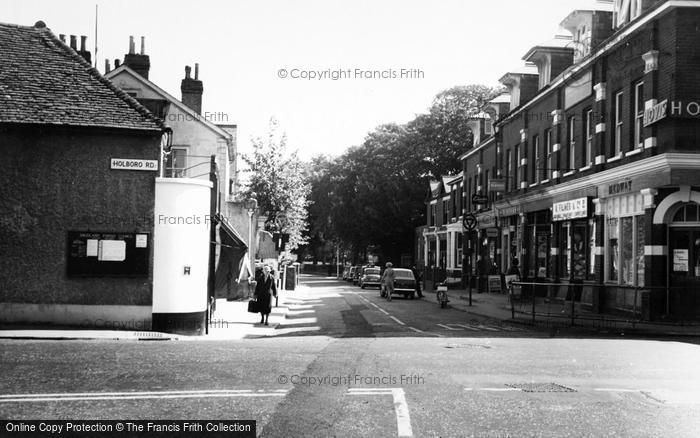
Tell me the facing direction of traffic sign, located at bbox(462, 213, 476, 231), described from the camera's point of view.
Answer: facing the viewer

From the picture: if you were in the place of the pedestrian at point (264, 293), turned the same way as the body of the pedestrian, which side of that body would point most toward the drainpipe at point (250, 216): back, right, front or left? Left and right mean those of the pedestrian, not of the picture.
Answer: back

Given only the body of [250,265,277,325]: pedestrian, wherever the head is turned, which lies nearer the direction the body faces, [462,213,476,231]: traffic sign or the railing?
the railing

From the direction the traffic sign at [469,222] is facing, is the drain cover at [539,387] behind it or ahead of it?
ahead

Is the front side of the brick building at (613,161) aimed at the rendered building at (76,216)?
yes

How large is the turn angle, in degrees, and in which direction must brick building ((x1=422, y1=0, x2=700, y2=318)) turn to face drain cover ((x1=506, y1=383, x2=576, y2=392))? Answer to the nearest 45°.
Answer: approximately 45° to its left

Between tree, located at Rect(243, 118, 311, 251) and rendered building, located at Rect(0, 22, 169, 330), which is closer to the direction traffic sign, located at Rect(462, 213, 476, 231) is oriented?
the rendered building

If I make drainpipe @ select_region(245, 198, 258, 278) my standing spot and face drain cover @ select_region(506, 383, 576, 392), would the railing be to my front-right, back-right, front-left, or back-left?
front-left

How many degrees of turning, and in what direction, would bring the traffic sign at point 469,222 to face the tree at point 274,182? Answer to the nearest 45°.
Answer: approximately 135° to its right

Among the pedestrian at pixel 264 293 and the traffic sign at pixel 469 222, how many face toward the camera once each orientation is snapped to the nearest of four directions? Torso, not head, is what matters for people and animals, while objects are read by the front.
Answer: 2

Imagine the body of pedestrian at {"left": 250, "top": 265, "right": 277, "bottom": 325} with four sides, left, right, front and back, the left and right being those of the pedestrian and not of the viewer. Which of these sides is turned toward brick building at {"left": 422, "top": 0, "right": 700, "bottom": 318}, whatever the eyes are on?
left

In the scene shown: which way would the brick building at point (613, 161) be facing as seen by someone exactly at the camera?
facing the viewer and to the left of the viewer

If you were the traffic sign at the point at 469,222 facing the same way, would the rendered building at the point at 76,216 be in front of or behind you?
in front
